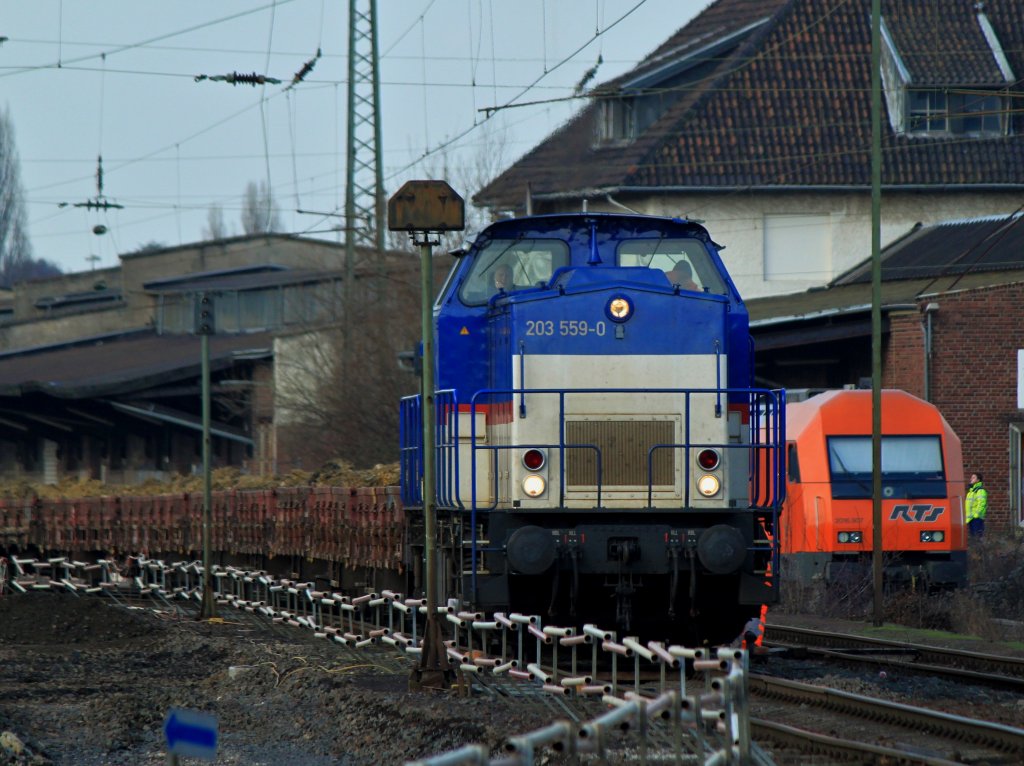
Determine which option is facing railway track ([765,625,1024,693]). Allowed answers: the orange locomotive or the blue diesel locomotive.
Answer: the orange locomotive

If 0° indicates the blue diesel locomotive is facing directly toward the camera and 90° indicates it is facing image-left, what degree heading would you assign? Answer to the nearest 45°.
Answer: approximately 0°

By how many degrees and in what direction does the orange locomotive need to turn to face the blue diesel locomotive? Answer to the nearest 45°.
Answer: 0° — it already faces it

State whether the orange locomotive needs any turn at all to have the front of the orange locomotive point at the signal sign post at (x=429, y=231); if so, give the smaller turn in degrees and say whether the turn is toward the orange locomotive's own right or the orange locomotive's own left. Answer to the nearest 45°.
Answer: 0° — it already faces it

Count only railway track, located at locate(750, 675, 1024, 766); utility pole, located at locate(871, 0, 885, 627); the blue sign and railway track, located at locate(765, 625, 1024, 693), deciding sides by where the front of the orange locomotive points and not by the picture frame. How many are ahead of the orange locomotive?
4

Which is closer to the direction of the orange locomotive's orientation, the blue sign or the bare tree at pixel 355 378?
the blue sign

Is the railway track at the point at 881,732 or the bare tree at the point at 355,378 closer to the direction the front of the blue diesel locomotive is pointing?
the railway track

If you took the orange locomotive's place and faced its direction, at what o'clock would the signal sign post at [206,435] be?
The signal sign post is roughly at 2 o'clock from the orange locomotive.

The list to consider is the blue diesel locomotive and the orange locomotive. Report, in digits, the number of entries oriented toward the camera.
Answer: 2

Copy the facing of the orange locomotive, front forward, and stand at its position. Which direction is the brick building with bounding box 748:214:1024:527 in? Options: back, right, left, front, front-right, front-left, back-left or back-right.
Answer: back

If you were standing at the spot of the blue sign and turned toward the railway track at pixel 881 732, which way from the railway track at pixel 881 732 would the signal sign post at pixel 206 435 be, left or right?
left

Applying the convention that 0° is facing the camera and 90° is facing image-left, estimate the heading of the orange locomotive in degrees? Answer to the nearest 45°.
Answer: approximately 0°
